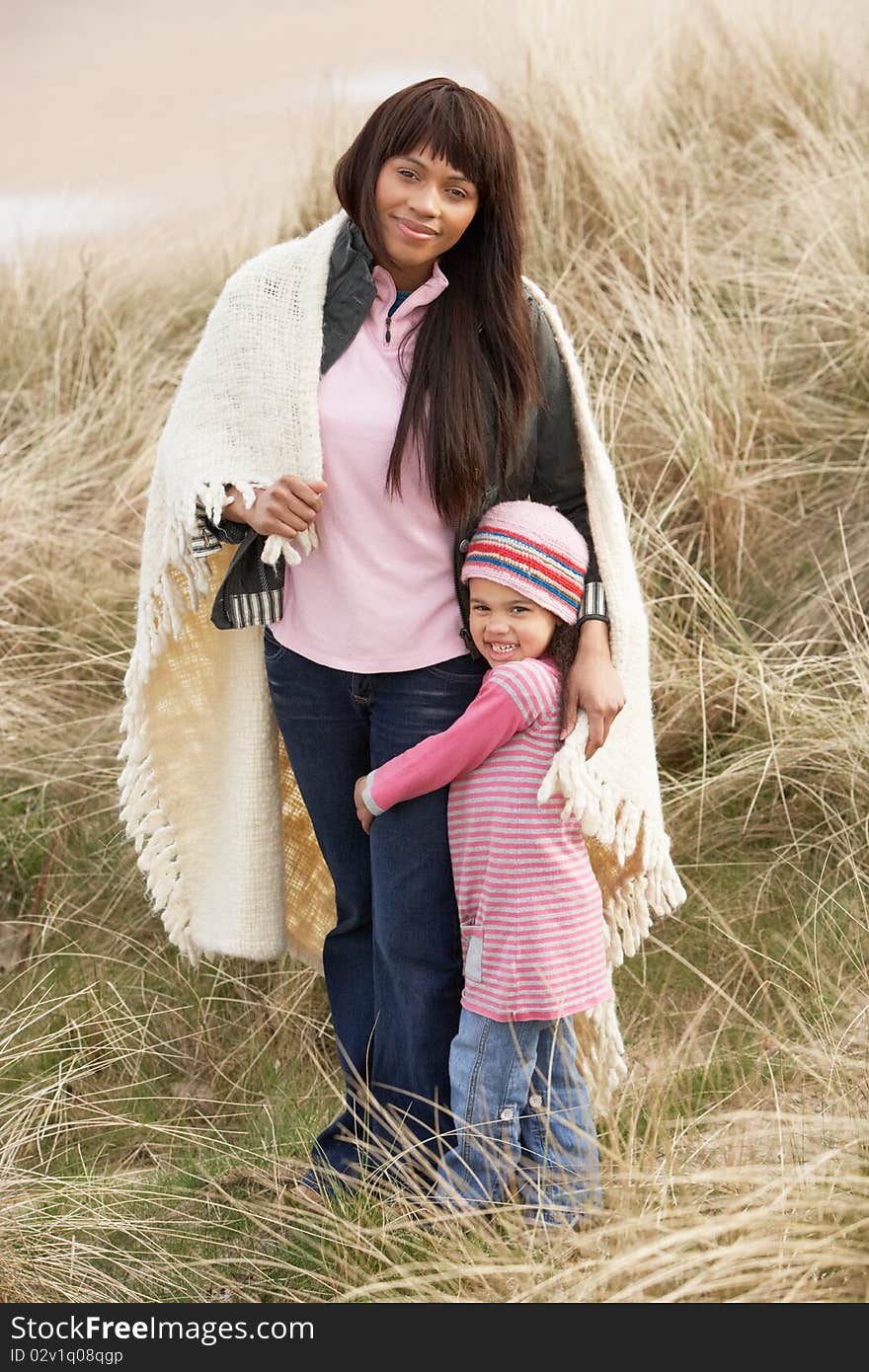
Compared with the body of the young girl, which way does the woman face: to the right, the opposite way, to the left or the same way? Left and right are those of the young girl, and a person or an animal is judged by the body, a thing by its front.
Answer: to the left

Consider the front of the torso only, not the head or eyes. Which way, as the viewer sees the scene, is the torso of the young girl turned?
to the viewer's left

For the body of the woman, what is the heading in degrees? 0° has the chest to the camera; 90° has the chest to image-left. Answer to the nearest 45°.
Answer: approximately 0°
